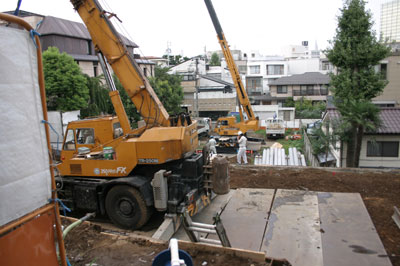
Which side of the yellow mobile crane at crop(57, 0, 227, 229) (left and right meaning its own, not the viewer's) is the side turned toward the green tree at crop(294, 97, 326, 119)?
right

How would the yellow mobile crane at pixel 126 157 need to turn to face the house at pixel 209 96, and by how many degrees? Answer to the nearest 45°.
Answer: approximately 45° to its right

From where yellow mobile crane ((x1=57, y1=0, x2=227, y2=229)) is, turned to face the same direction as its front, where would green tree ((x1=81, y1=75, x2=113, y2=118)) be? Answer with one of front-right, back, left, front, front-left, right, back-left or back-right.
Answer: front-right

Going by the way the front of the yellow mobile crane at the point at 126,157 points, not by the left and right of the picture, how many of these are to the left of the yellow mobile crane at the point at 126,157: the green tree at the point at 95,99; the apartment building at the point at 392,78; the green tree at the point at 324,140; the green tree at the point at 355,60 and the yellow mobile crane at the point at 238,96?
0

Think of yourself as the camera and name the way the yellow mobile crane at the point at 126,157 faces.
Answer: facing away from the viewer and to the left of the viewer

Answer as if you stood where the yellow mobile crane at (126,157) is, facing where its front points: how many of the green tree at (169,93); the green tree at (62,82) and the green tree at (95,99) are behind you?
0

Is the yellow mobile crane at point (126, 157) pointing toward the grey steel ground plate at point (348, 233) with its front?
no

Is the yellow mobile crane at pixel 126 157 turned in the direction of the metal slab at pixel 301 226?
no

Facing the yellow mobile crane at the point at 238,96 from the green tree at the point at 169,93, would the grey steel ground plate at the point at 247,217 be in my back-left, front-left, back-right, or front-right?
front-right

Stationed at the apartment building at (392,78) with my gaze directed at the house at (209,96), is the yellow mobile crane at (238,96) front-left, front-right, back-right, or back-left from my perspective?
front-left

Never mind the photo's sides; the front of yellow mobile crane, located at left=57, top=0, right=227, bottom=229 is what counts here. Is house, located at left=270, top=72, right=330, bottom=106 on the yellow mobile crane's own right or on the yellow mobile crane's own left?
on the yellow mobile crane's own right

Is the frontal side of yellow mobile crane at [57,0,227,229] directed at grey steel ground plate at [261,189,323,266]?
no

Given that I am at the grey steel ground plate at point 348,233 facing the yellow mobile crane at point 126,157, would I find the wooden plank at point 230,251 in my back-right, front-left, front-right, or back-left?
front-left
